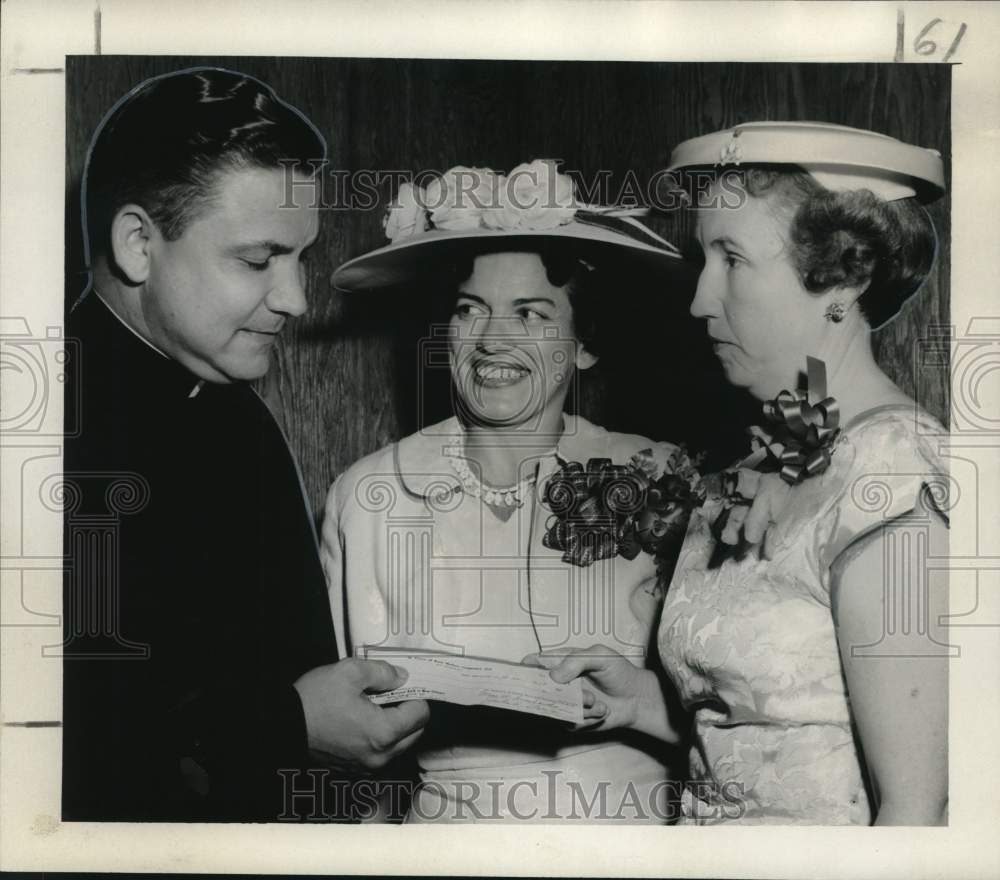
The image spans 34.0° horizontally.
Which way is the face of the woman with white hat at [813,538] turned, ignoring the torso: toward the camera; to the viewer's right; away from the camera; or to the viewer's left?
to the viewer's left

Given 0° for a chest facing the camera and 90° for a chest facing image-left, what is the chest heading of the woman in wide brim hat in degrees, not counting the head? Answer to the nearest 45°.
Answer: approximately 0°
